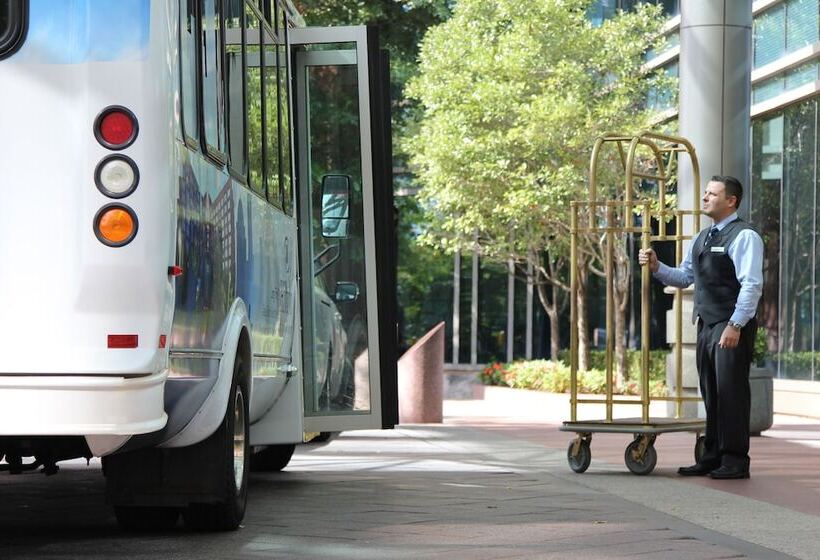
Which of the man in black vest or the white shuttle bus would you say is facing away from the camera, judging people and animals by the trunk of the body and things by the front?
the white shuttle bus

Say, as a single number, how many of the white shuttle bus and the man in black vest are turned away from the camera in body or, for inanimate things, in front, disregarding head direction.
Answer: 1

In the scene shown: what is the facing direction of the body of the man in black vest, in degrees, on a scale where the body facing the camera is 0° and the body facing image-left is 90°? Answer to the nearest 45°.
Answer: approximately 45°

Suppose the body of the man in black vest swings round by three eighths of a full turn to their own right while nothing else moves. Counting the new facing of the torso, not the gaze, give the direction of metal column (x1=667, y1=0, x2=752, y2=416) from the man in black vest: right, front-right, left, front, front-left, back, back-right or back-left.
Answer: front

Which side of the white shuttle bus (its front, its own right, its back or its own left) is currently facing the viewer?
back
